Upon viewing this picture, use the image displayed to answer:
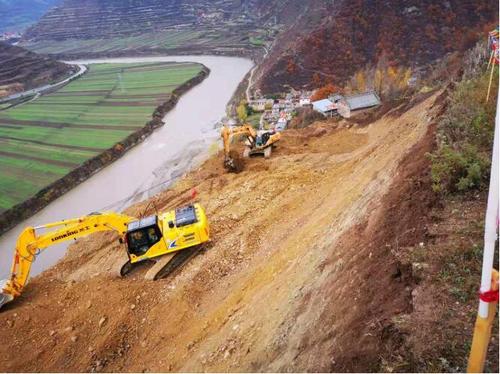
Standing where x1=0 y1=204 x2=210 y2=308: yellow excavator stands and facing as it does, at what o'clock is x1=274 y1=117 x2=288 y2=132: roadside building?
The roadside building is roughly at 4 o'clock from the yellow excavator.

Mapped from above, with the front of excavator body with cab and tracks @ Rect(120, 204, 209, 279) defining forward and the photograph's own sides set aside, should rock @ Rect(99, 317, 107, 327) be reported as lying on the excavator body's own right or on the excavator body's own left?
on the excavator body's own left

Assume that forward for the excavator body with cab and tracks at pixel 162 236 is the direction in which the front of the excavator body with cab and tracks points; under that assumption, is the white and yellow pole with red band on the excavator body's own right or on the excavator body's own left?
on the excavator body's own left

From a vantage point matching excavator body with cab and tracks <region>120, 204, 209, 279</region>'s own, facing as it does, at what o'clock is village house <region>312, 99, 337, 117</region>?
The village house is roughly at 4 o'clock from the excavator body with cab and tracks.

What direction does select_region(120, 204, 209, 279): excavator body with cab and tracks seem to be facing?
to the viewer's left

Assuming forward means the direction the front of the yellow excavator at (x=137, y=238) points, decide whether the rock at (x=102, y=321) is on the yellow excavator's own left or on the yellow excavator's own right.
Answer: on the yellow excavator's own left

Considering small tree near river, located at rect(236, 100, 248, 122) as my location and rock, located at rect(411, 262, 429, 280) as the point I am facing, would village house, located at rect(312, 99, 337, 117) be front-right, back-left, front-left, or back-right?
front-left

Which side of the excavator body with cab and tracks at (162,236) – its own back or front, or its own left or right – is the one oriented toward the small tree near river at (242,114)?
right

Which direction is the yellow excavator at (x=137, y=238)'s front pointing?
to the viewer's left

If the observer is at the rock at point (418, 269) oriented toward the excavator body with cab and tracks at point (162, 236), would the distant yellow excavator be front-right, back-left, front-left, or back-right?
front-right
